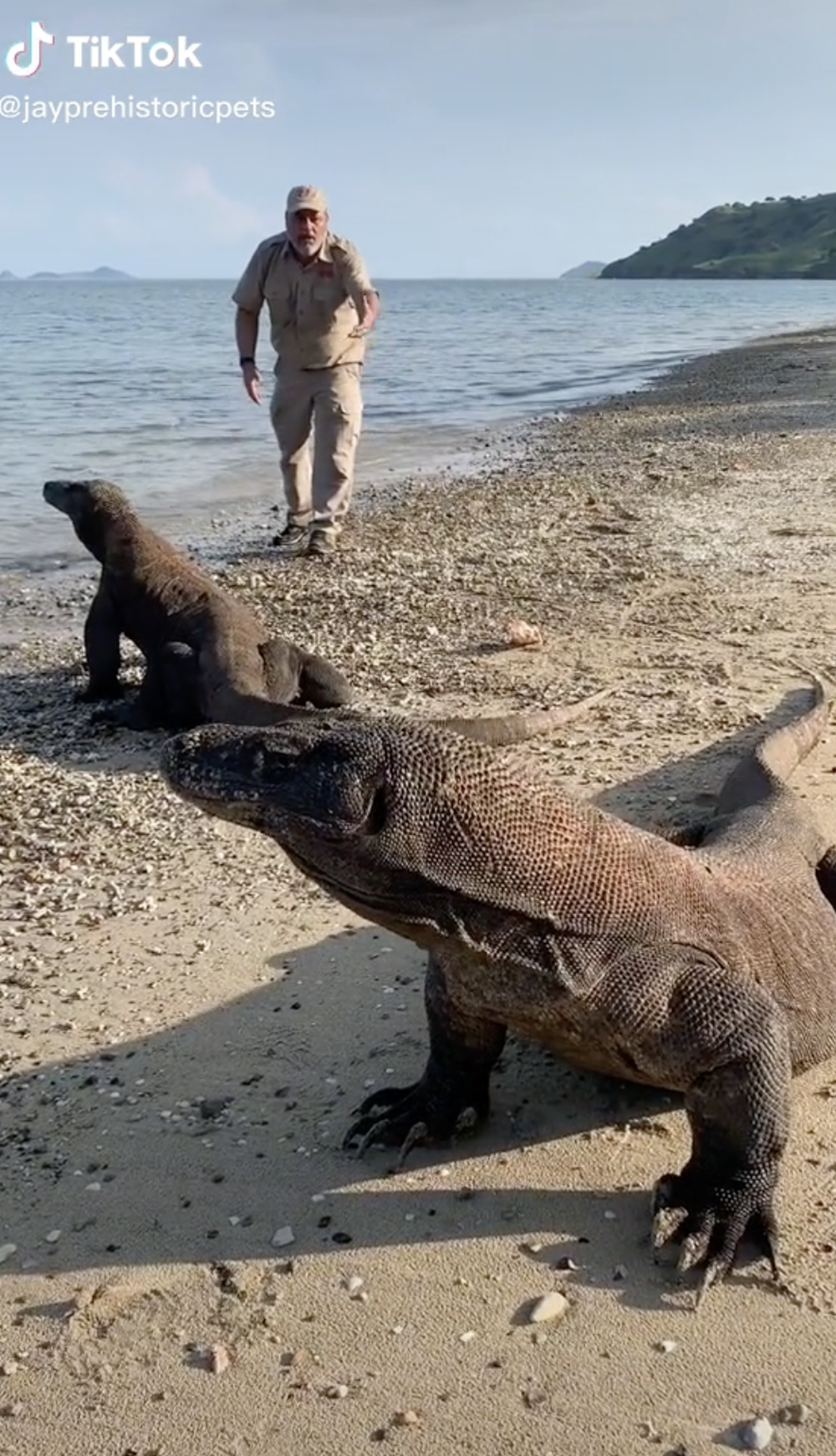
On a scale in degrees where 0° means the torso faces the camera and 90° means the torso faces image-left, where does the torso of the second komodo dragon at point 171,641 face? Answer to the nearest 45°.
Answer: approximately 90°

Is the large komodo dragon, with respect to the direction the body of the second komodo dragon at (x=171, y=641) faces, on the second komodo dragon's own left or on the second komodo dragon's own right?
on the second komodo dragon's own left

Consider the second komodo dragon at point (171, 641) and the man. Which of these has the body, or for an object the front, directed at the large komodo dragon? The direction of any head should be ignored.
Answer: the man

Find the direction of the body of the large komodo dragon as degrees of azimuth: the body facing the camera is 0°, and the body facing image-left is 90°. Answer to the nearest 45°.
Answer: approximately 45°

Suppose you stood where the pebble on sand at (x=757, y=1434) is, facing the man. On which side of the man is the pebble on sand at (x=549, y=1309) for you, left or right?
left

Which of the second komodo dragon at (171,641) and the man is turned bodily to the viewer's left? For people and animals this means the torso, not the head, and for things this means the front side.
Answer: the second komodo dragon

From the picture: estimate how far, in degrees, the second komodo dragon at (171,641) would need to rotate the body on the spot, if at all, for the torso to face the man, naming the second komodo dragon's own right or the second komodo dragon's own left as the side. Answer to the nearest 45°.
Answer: approximately 90° to the second komodo dragon's own right

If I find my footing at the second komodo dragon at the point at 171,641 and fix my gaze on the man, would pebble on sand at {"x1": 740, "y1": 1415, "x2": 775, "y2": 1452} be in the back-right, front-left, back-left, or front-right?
back-right

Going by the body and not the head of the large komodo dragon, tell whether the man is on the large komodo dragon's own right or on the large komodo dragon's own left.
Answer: on the large komodo dragon's own right

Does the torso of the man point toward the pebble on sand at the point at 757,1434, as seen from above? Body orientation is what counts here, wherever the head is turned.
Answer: yes
